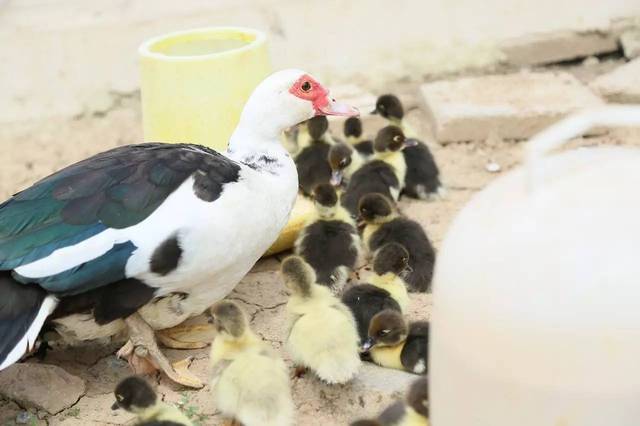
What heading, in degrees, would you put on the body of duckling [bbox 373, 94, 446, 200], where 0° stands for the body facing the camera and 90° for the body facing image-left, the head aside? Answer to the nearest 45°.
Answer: approximately 135°

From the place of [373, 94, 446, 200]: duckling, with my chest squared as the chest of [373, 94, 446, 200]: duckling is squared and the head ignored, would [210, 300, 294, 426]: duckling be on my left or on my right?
on my left

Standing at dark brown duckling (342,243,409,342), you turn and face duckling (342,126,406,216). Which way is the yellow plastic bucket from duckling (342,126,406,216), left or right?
left

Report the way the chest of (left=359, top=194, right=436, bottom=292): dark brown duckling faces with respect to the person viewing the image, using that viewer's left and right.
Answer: facing away from the viewer and to the left of the viewer

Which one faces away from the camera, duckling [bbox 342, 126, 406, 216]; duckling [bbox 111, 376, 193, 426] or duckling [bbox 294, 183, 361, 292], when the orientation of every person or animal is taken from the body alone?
duckling [bbox 294, 183, 361, 292]

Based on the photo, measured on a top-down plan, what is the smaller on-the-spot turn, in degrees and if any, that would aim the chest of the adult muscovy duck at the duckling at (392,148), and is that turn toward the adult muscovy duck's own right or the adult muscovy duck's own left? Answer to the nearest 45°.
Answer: approximately 45° to the adult muscovy duck's own left

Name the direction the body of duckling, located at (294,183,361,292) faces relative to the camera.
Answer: away from the camera

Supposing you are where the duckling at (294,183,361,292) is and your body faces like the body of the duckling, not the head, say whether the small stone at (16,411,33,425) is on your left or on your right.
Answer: on your left

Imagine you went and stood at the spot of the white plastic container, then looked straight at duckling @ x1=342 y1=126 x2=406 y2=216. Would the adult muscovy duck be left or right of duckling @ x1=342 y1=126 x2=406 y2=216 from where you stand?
left

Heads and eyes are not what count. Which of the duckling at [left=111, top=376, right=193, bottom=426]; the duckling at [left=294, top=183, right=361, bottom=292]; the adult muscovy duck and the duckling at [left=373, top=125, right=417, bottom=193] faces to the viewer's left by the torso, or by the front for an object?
the duckling at [left=111, top=376, right=193, bottom=426]

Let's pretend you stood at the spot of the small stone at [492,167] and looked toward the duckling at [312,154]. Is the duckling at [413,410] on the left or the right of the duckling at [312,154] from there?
left

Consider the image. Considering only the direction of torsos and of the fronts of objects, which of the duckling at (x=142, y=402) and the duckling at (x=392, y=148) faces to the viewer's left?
the duckling at (x=142, y=402)
